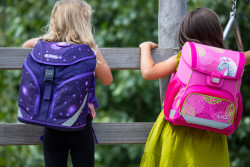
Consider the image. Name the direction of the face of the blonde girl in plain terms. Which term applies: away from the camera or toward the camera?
away from the camera

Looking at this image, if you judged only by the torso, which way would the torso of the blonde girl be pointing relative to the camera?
away from the camera
